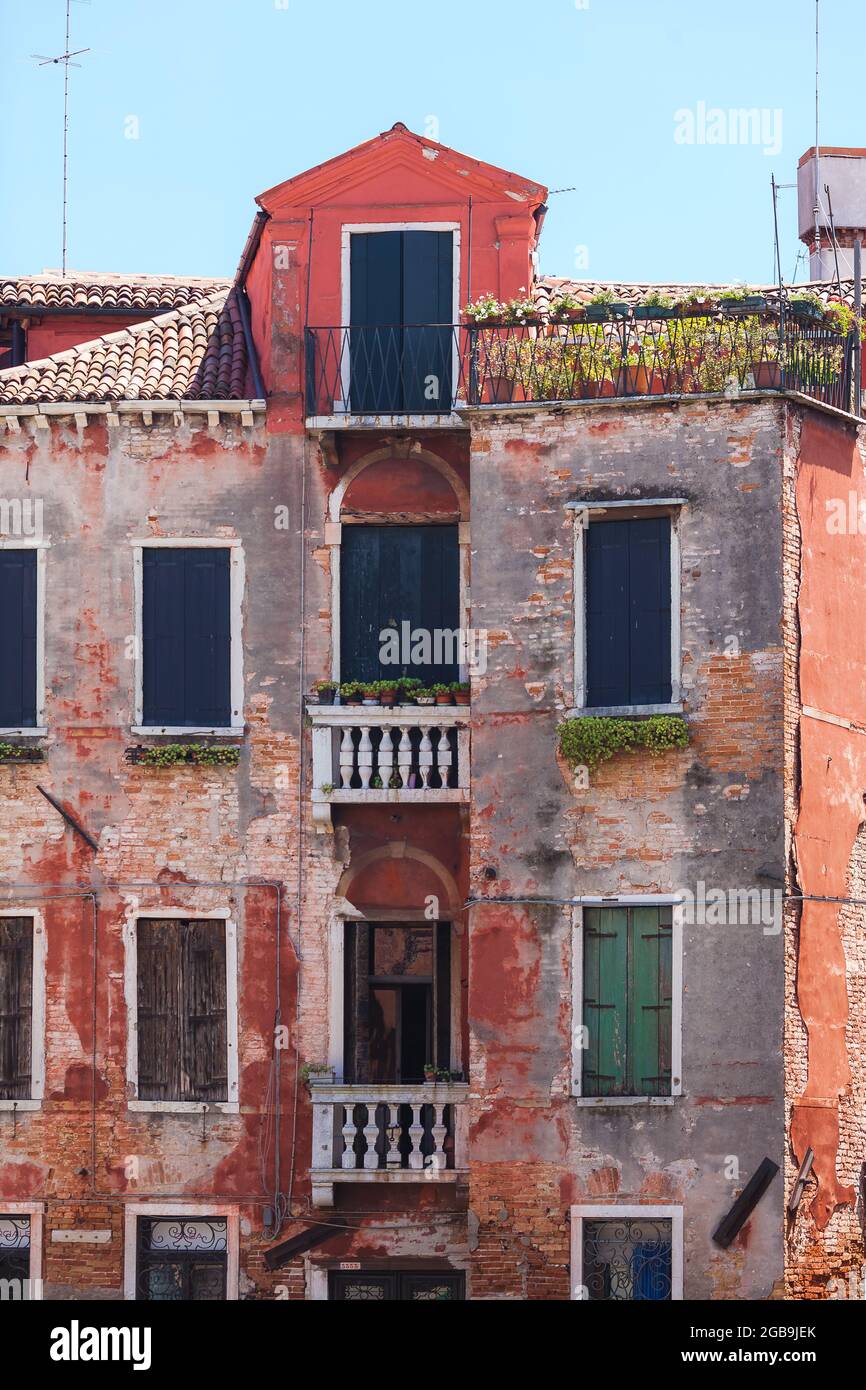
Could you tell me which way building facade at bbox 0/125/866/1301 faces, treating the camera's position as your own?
facing the viewer
